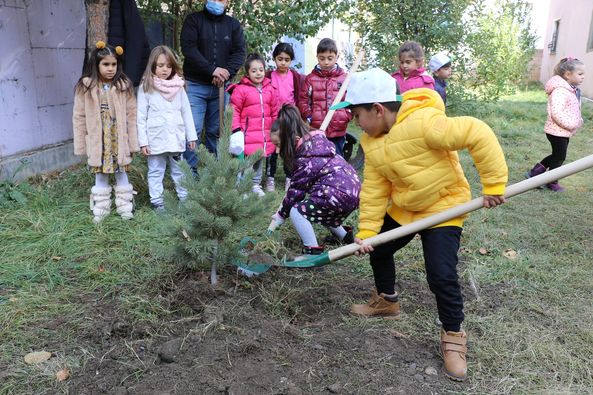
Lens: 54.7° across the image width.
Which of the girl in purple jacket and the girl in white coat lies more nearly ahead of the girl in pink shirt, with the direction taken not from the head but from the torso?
the girl in purple jacket

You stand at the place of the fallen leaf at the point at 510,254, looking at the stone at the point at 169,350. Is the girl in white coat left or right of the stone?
right

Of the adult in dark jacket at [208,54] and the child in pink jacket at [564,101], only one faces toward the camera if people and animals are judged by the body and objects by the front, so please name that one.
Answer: the adult in dark jacket

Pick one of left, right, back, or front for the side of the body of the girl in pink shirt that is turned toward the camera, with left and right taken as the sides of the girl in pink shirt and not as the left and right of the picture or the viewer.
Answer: front

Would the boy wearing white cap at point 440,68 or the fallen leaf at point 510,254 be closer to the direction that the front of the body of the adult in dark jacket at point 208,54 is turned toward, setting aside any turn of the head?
the fallen leaf

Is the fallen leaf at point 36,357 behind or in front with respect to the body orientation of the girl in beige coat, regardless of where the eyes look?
in front

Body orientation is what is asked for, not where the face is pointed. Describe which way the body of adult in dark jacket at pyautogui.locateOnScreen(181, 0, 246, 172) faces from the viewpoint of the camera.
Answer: toward the camera

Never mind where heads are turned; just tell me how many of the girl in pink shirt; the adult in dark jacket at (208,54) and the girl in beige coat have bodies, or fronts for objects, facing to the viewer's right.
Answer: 0

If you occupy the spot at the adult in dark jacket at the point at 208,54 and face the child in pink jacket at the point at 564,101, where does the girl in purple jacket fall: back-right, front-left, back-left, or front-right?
front-right

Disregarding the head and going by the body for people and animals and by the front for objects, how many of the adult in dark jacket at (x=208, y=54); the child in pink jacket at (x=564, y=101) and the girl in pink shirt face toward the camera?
2

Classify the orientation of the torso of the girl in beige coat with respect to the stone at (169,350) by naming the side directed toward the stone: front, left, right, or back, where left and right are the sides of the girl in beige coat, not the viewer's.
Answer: front

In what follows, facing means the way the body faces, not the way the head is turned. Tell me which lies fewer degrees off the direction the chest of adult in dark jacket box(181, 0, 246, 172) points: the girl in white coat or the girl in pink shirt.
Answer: the girl in white coat

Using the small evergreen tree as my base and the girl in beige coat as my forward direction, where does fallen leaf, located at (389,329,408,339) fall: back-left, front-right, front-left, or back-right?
back-right

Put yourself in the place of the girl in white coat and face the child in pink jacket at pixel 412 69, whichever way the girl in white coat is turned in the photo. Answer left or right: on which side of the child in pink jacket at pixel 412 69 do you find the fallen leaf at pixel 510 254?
right

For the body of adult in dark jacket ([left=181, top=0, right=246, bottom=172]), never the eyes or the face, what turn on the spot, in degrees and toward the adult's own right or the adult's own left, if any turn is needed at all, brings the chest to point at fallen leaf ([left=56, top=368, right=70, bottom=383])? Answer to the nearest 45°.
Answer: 0° — they already face it

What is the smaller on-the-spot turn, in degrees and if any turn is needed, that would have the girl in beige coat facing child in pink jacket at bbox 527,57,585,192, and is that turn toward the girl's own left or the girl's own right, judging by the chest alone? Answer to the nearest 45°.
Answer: approximately 90° to the girl's own left

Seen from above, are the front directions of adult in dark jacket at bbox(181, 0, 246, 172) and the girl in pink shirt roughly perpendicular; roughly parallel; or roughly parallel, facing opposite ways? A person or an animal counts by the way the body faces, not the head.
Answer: roughly parallel

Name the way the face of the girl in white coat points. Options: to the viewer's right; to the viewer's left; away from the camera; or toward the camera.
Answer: toward the camera

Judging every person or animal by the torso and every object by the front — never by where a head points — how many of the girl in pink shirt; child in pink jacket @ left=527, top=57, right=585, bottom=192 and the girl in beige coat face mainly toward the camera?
2
